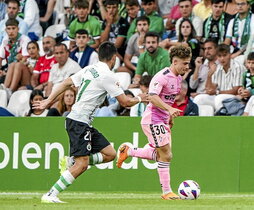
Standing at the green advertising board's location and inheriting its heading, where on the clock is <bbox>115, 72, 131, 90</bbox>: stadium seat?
The stadium seat is roughly at 6 o'clock from the green advertising board.

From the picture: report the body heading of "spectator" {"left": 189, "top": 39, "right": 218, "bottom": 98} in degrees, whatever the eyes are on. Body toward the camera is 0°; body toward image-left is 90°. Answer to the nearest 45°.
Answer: approximately 45°

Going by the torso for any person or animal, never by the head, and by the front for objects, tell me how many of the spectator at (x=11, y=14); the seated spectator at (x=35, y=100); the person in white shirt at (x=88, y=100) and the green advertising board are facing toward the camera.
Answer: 3

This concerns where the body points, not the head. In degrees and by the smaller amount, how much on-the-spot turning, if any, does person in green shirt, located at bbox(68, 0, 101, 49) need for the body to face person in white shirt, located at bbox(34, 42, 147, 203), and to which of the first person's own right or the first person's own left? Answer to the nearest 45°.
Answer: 0° — they already face them

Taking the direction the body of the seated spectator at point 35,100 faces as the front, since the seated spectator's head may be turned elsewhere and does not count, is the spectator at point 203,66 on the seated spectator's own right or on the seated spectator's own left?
on the seated spectator's own left

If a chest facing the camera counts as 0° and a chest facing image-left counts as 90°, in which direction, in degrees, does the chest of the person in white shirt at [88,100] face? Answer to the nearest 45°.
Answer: approximately 225°
